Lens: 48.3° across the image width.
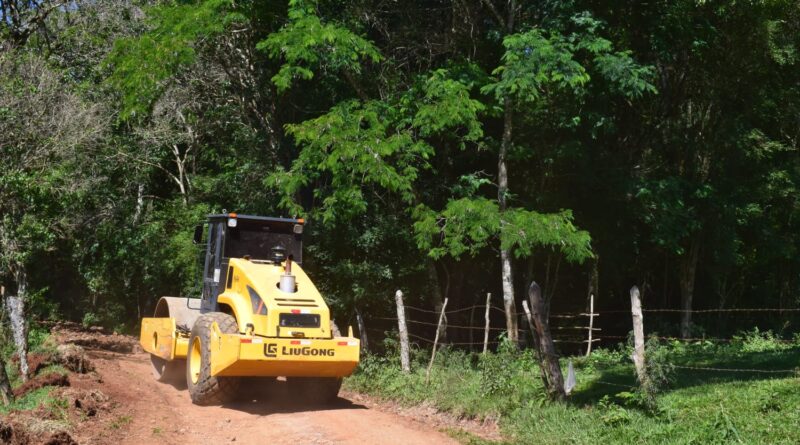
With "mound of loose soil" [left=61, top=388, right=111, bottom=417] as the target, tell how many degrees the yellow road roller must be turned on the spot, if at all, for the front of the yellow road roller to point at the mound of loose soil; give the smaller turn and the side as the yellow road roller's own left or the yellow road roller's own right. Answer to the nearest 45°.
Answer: approximately 45° to the yellow road roller's own left

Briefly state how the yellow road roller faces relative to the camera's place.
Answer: facing away from the viewer and to the left of the viewer

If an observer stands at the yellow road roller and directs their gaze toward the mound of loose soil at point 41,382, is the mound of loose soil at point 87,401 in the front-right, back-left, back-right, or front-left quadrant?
front-left

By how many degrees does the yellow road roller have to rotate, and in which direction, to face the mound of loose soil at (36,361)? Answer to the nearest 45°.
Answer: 0° — it already faces it

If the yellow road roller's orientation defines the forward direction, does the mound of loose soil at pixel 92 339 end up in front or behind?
in front

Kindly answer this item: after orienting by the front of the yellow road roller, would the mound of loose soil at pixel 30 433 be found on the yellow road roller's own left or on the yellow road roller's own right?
on the yellow road roller's own left
